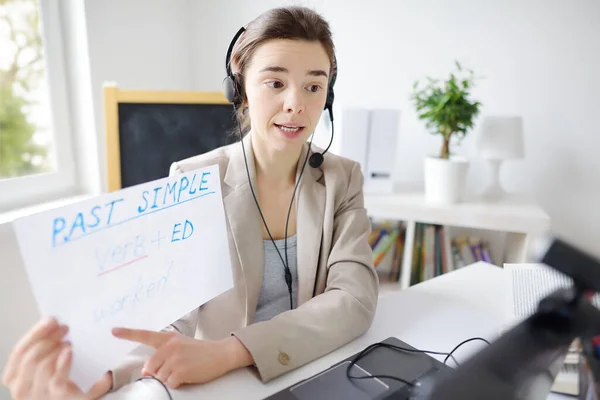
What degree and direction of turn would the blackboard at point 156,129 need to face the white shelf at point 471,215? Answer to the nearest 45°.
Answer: approximately 90° to its left

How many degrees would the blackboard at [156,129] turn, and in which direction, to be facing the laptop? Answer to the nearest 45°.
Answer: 0° — it already faces it

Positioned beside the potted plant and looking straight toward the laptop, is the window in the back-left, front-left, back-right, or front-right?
front-right

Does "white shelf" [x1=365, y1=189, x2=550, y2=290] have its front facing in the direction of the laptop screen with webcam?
yes

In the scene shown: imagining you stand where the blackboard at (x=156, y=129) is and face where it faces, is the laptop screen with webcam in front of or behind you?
in front

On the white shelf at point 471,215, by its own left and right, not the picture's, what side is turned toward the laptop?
front

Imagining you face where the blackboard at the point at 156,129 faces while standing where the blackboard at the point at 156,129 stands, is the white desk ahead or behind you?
ahead

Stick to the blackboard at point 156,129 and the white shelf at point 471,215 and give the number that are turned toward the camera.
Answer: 2

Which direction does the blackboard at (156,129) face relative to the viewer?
toward the camera

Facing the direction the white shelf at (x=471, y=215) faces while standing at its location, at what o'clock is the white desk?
The white desk is roughly at 12 o'clock from the white shelf.
